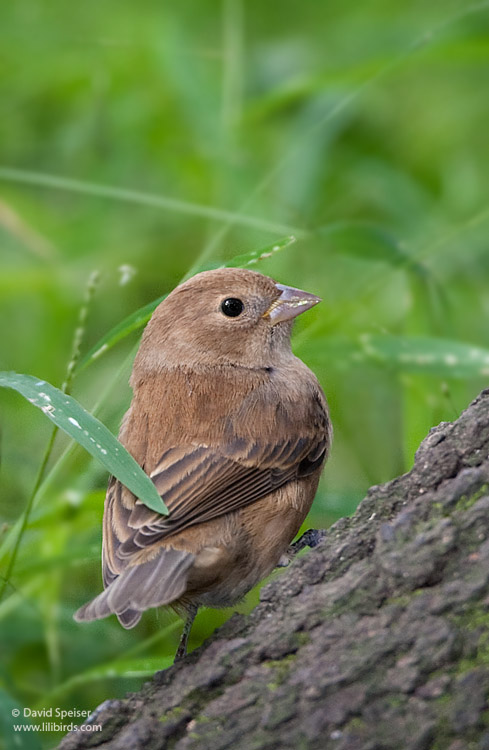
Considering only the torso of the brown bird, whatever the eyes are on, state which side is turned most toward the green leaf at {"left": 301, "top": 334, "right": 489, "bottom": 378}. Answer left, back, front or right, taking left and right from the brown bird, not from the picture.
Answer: front

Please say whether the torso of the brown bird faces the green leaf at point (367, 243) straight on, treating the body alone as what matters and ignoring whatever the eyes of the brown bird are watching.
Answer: yes

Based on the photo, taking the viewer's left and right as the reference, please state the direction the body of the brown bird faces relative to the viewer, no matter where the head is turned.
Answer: facing away from the viewer and to the right of the viewer

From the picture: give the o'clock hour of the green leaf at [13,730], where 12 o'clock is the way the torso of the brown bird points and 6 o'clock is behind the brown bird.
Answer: The green leaf is roughly at 7 o'clock from the brown bird.
